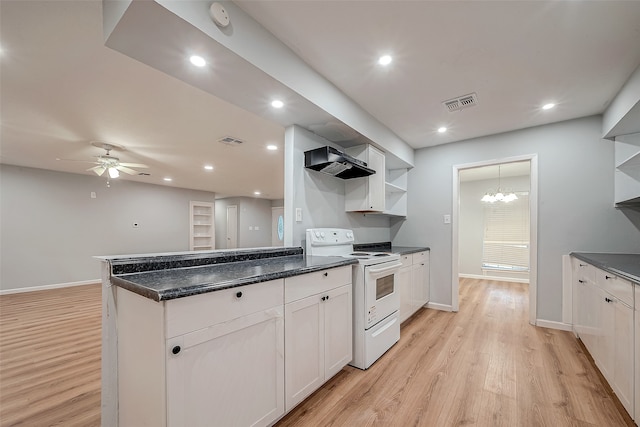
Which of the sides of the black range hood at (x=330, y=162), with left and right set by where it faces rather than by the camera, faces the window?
left

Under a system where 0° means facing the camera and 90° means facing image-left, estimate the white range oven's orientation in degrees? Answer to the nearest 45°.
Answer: approximately 315°

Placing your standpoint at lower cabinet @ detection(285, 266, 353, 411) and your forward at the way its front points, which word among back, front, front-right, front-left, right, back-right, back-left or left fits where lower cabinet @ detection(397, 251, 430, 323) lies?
left

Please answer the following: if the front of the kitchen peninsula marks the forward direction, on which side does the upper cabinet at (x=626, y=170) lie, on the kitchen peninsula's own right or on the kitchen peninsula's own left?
on the kitchen peninsula's own left

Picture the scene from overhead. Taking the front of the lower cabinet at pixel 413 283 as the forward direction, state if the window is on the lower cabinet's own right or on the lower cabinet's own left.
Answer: on the lower cabinet's own left

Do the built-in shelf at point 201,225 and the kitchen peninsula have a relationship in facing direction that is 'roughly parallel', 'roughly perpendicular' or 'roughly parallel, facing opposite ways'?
roughly parallel

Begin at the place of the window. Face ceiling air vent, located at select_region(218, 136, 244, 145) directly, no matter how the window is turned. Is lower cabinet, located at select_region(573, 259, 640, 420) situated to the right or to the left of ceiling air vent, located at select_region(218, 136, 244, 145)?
left

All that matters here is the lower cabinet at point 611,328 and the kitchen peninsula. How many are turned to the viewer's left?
1

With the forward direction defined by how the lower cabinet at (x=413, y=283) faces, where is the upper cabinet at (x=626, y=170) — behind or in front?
in front

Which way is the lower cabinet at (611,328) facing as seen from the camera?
to the viewer's left

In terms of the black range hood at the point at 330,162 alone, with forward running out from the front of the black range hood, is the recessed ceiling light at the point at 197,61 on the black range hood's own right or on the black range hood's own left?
on the black range hood's own right

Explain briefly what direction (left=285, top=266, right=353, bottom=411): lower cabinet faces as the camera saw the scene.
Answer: facing the viewer and to the right of the viewer
